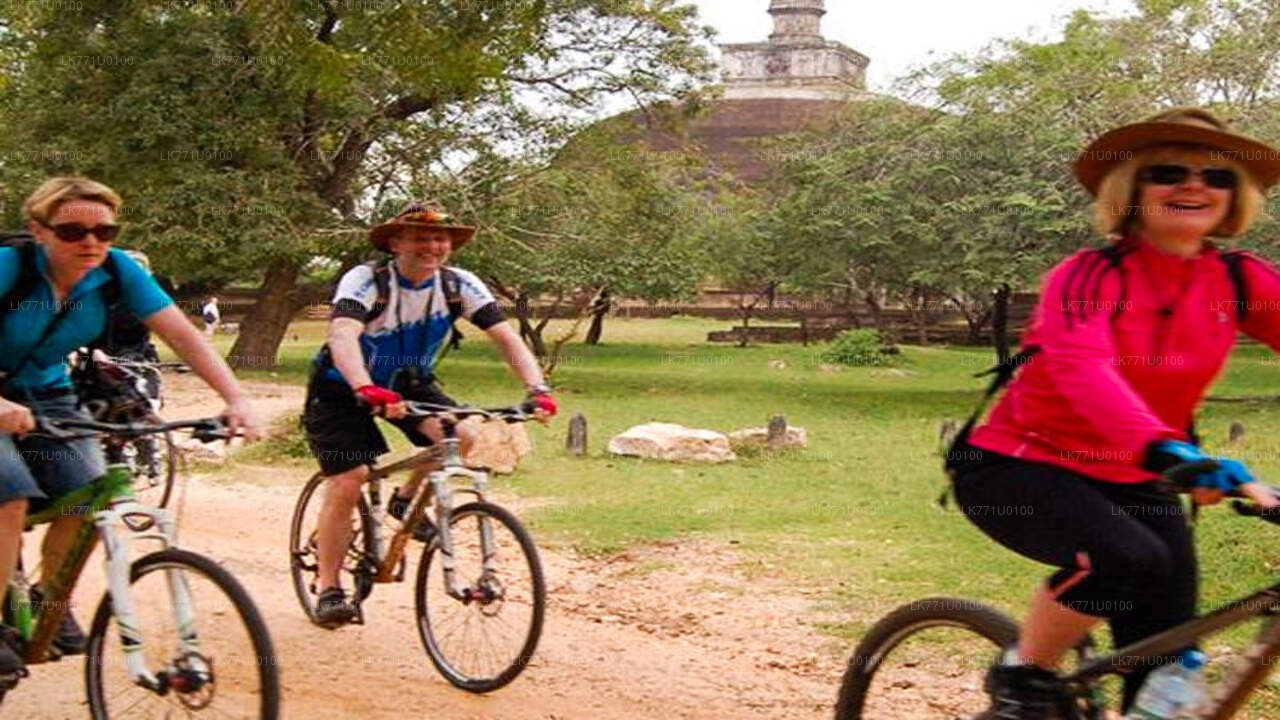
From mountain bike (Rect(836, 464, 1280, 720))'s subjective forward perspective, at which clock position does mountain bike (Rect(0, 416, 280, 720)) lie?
mountain bike (Rect(0, 416, 280, 720)) is roughly at 6 o'clock from mountain bike (Rect(836, 464, 1280, 720)).

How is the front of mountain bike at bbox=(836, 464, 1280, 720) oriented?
to the viewer's right

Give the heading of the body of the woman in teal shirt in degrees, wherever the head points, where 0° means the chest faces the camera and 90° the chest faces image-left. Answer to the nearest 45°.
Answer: approximately 315°

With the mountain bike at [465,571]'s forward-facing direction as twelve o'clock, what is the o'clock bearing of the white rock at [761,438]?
The white rock is roughly at 8 o'clock from the mountain bike.

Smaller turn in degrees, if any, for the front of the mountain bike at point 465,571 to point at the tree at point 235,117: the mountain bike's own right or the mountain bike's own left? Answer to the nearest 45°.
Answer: approximately 135° to the mountain bike's own left

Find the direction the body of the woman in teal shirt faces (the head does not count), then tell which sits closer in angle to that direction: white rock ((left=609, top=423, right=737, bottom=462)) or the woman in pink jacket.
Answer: the woman in pink jacket

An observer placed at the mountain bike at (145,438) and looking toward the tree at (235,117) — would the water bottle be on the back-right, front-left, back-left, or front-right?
back-right

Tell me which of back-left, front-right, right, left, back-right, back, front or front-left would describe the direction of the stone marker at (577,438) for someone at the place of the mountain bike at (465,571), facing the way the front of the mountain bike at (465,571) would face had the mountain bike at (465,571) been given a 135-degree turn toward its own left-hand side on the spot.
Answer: front

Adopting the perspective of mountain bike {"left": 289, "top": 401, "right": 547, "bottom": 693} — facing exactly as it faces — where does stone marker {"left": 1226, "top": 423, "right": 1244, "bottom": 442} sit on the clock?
The stone marker is roughly at 9 o'clock from the mountain bike.

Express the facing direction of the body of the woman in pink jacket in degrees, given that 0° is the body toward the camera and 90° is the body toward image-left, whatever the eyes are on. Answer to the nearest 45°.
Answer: approximately 315°

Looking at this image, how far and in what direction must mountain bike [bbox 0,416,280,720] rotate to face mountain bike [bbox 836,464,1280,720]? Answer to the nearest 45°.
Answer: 0° — it already faces it

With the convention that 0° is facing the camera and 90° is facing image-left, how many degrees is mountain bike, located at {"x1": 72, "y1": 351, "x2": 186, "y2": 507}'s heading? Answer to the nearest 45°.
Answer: approximately 315°
